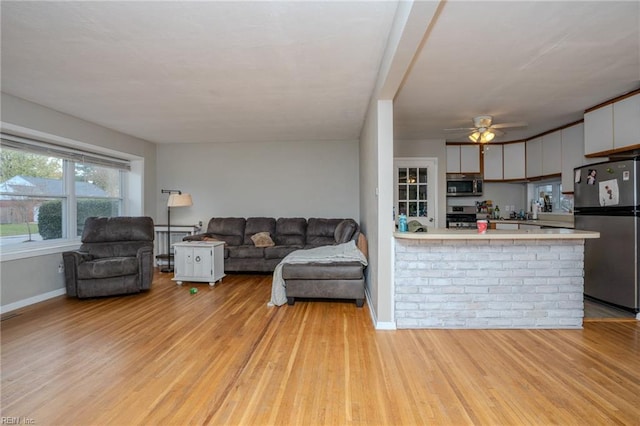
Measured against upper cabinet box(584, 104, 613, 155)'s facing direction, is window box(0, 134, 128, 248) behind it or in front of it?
in front

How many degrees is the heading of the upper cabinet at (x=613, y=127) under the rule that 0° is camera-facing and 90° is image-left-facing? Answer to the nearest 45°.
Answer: approximately 45°

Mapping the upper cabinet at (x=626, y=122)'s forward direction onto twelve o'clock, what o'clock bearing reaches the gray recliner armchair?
The gray recliner armchair is roughly at 12 o'clock from the upper cabinet.

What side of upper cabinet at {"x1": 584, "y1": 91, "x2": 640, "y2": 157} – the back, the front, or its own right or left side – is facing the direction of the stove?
right

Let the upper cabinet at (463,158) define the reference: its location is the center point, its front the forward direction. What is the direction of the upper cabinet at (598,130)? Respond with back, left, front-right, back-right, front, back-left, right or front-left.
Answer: front-left

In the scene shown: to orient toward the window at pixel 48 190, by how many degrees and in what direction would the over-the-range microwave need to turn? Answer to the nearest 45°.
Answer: approximately 45° to its right

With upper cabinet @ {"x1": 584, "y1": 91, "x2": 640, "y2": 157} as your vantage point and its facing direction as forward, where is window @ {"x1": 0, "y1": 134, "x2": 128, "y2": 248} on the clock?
The window is roughly at 12 o'clock from the upper cabinet.

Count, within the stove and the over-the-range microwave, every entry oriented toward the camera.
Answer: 2

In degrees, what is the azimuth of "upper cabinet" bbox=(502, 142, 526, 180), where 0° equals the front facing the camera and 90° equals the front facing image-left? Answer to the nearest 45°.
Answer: approximately 0°

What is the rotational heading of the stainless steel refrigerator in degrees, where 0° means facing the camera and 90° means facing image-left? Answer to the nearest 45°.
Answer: approximately 45°

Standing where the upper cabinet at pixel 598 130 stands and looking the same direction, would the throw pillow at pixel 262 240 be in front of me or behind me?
in front
